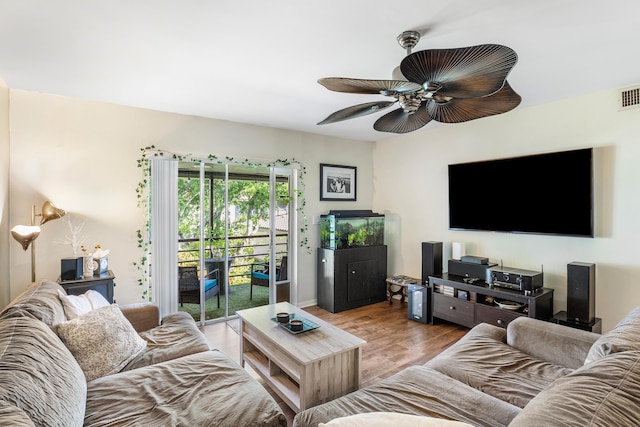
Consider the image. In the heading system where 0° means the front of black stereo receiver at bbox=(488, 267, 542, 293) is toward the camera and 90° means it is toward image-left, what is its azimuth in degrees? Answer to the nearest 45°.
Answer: approximately 45°

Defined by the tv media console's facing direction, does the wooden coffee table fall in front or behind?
in front

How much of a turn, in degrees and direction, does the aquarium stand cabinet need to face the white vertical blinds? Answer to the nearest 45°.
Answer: approximately 90° to its right

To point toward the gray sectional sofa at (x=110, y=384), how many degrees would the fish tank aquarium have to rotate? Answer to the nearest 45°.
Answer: approximately 45° to its right

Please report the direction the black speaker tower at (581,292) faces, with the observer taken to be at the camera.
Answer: facing the viewer and to the left of the viewer

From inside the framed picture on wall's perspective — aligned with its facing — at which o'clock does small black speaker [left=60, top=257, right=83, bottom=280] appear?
The small black speaker is roughly at 3 o'clock from the framed picture on wall.

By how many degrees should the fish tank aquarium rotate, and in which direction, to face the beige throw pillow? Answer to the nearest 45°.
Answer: approximately 90° to its right

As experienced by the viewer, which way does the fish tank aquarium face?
facing the viewer and to the right of the viewer

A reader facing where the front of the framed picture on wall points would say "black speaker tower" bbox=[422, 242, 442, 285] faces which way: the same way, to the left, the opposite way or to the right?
to the right

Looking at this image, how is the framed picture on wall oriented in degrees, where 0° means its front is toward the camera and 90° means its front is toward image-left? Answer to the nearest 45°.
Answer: approximately 315°

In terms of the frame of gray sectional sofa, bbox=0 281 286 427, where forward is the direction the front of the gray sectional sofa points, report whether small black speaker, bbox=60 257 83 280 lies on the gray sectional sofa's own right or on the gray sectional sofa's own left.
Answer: on the gray sectional sofa's own left

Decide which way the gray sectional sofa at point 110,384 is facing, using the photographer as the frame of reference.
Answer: facing to the right of the viewer

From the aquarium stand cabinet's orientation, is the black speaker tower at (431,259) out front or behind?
out front

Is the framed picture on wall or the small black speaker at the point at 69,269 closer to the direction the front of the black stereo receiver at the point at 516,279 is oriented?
the small black speaker

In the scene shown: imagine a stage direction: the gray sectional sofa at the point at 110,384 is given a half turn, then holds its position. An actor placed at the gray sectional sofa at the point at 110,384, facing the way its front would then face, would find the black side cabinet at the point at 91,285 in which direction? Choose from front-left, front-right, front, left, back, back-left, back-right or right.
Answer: right
